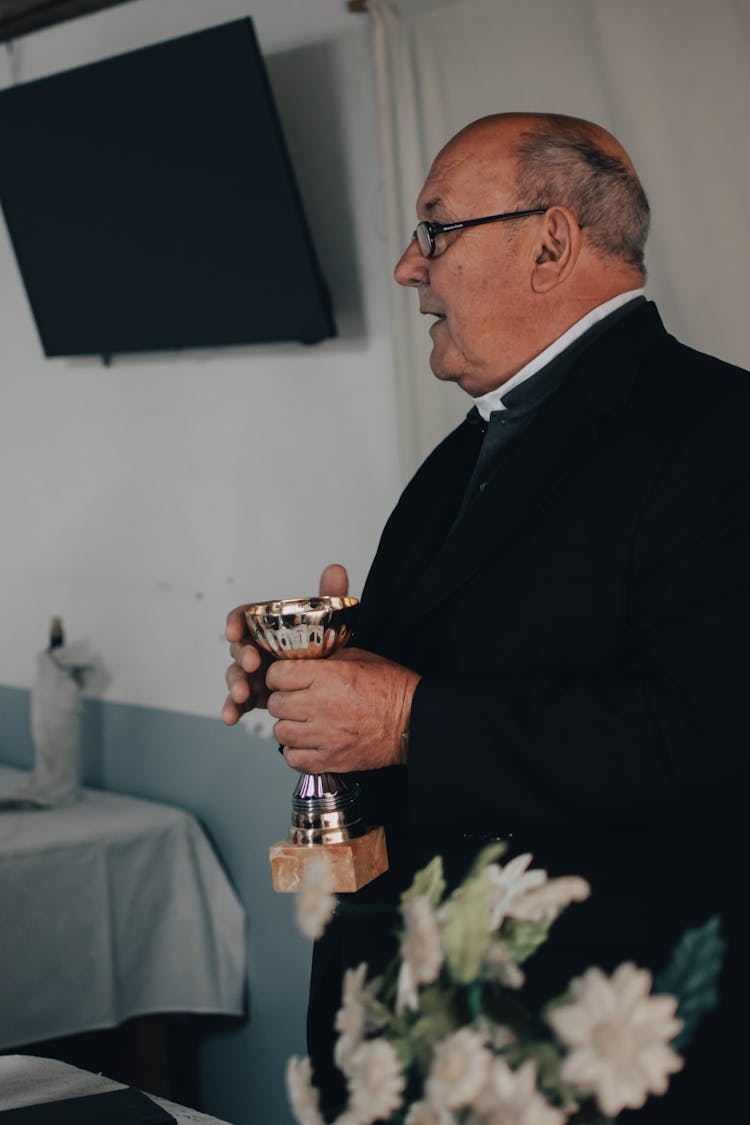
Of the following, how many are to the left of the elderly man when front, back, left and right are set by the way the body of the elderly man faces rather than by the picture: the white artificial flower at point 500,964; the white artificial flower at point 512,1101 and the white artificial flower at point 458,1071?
3

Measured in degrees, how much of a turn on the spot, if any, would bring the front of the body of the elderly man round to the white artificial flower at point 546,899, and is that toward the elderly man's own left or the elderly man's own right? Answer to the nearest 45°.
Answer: approximately 90° to the elderly man's own left

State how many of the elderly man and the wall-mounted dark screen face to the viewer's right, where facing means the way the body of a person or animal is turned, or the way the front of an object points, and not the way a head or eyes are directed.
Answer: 0

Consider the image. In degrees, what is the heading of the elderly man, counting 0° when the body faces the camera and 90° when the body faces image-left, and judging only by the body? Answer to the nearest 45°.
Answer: approximately 90°

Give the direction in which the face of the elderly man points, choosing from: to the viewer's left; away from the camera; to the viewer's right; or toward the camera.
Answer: to the viewer's left

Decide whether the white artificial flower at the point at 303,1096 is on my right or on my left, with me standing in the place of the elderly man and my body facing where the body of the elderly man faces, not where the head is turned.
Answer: on my left

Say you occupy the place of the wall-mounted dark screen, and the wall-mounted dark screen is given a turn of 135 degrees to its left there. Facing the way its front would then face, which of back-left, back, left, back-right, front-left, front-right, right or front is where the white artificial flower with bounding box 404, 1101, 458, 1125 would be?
right

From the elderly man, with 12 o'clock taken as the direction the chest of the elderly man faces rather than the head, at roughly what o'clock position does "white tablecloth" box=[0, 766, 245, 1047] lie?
The white tablecloth is roughly at 2 o'clock from the elderly man.
